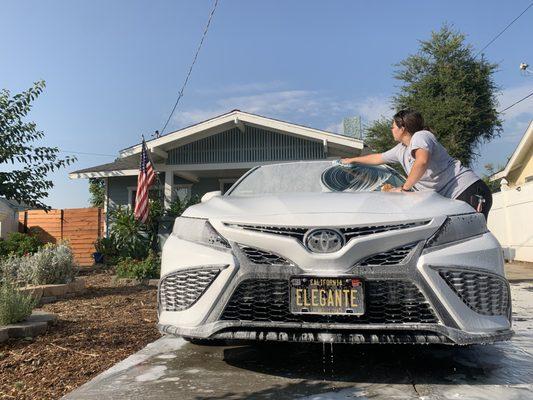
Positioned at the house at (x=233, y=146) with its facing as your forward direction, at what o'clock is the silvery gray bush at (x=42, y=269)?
The silvery gray bush is roughly at 1 o'clock from the house.

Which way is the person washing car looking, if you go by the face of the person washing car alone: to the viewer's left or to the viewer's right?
to the viewer's left

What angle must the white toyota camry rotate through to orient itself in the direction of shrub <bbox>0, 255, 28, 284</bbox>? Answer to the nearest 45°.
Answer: approximately 135° to its right

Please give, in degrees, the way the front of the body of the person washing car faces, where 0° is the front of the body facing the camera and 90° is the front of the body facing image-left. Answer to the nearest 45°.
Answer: approximately 90°

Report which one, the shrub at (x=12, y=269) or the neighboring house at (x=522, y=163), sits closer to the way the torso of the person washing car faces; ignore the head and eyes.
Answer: the shrub

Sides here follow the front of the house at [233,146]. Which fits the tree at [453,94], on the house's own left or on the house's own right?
on the house's own left

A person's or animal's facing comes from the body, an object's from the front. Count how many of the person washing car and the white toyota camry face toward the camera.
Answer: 1

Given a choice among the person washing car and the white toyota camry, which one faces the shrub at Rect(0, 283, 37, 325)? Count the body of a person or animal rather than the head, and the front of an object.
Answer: the person washing car

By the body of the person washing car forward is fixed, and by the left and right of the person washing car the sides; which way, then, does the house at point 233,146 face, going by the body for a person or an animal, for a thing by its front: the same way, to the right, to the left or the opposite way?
to the left

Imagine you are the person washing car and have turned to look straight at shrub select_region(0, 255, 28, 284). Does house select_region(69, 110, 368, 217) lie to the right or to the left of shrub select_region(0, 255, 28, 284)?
right

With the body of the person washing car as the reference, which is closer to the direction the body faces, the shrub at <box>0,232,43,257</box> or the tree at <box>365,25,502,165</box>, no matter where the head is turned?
the shrub
